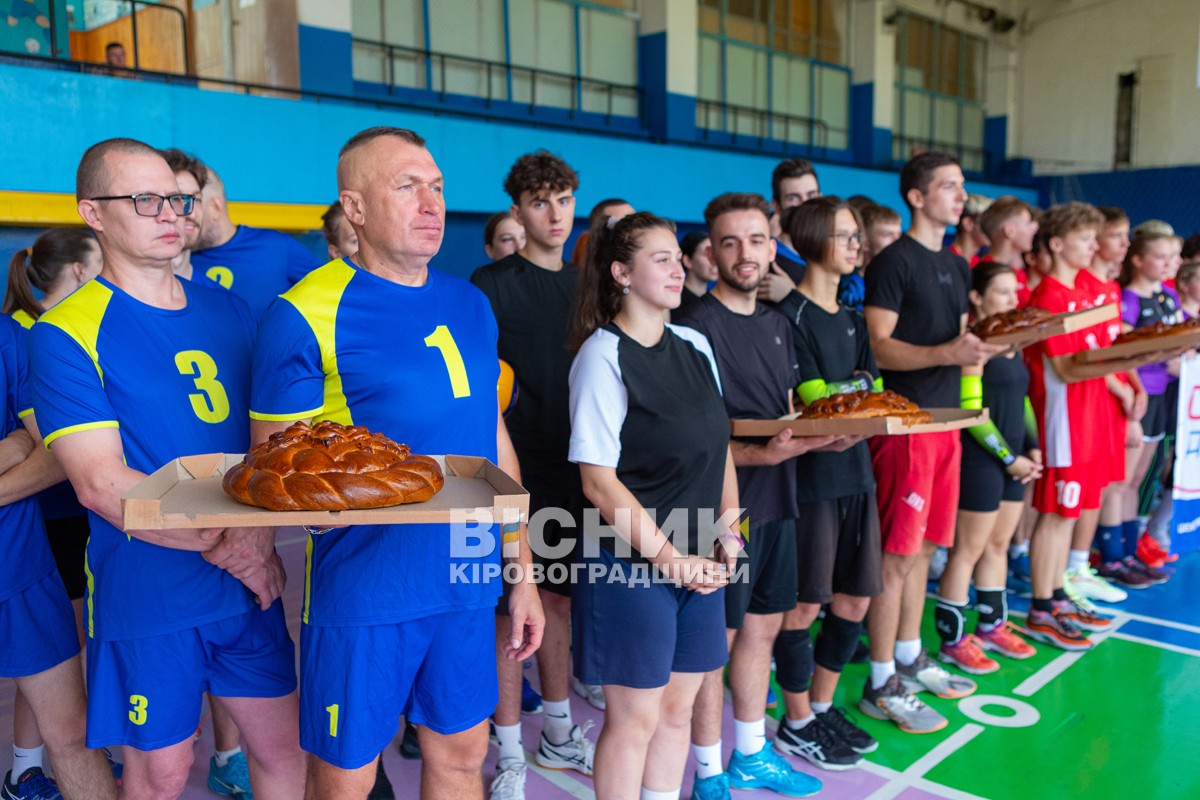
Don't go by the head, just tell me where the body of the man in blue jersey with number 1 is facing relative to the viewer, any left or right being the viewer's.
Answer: facing the viewer and to the right of the viewer

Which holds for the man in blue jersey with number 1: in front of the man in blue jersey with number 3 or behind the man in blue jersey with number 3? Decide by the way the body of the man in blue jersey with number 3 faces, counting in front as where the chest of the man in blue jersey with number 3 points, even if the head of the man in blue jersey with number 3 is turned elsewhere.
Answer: in front

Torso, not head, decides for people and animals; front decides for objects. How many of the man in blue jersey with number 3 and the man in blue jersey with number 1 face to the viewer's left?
0

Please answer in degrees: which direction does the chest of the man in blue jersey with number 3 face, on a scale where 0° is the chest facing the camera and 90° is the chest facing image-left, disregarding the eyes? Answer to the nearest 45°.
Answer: approximately 315°

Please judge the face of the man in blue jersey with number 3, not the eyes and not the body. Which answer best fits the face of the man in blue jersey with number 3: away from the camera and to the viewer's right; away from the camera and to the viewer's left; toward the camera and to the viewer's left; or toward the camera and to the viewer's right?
toward the camera and to the viewer's right

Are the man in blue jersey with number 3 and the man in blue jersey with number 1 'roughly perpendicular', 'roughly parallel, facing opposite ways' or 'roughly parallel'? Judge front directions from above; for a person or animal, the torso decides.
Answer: roughly parallel

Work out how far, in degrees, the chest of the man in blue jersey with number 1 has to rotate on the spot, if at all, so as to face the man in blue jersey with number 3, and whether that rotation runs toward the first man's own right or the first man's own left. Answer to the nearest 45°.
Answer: approximately 135° to the first man's own right
